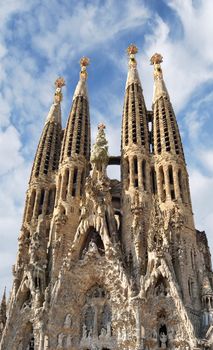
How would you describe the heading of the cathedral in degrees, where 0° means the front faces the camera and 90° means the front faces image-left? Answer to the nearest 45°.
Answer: approximately 0°
